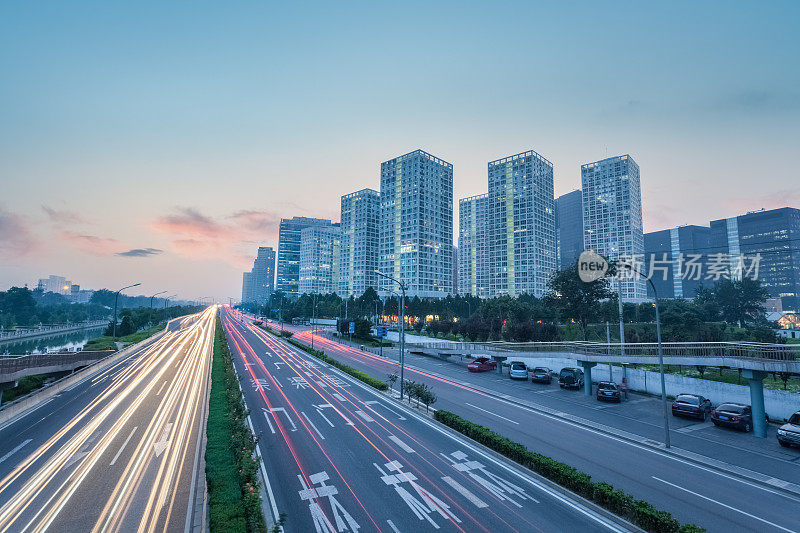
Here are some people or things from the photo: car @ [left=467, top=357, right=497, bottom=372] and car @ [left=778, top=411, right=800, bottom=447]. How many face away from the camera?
0

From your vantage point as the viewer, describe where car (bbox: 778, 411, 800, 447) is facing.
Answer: facing the viewer and to the left of the viewer

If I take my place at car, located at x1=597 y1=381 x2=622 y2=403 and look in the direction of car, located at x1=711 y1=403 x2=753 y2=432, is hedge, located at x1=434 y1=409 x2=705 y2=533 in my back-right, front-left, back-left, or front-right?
front-right

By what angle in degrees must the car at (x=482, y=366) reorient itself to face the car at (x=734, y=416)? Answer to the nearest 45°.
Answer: approximately 90° to its left

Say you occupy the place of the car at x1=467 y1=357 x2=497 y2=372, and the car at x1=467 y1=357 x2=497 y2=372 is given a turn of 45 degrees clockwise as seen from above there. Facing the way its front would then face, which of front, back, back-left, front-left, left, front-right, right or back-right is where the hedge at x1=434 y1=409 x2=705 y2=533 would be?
left
